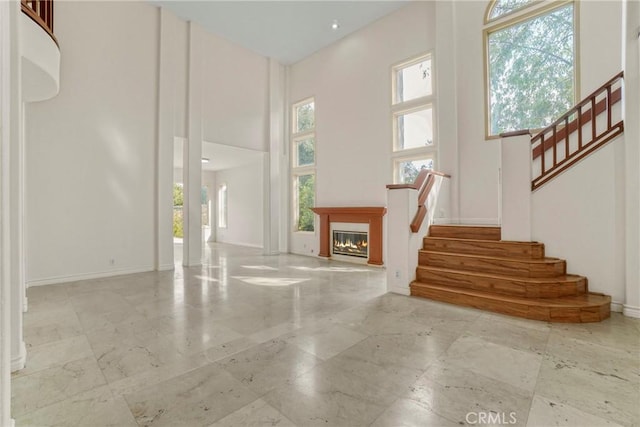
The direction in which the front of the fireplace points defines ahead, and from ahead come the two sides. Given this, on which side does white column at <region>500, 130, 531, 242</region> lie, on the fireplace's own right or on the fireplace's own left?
on the fireplace's own left

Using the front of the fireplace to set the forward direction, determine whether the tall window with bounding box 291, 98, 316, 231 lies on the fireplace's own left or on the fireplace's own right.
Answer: on the fireplace's own right

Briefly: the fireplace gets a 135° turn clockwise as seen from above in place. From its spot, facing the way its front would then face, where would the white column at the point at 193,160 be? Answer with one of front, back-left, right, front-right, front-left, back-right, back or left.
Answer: left

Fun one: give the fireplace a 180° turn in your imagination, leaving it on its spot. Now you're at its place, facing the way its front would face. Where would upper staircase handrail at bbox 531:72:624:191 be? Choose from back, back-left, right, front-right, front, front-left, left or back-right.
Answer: right

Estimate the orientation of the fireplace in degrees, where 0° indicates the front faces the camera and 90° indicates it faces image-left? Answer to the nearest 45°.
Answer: approximately 45°

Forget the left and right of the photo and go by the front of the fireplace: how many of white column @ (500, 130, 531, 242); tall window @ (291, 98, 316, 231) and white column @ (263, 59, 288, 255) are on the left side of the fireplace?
1

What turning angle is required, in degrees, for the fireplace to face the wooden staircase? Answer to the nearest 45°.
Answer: approximately 90° to its left

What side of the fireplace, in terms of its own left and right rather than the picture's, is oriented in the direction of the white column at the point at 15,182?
front

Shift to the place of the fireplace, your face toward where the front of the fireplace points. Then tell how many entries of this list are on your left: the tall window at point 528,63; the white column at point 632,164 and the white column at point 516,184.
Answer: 3

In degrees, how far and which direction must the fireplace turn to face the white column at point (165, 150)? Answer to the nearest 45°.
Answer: approximately 45° to its right

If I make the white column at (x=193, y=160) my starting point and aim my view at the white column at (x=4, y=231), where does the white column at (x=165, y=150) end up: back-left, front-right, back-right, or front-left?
front-right

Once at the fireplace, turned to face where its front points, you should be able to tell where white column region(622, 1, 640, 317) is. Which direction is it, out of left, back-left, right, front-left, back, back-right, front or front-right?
left
